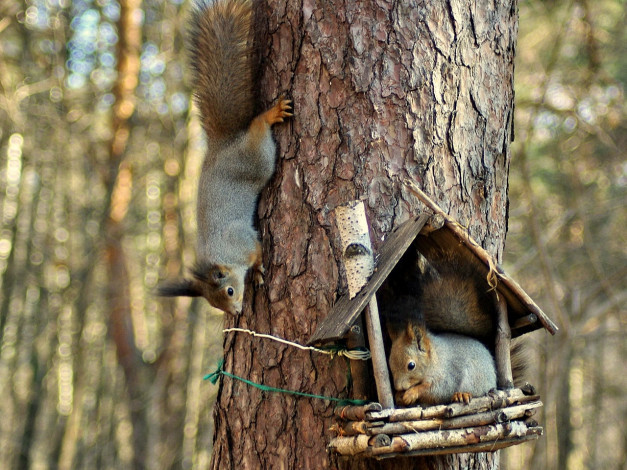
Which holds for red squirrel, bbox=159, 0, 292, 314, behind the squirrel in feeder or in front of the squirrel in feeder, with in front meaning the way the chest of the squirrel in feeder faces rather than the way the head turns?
in front

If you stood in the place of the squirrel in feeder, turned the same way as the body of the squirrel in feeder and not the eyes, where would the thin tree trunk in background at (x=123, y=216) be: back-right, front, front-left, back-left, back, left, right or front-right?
front-right

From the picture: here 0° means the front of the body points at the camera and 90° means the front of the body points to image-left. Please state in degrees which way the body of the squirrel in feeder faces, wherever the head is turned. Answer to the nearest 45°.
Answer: approximately 90°

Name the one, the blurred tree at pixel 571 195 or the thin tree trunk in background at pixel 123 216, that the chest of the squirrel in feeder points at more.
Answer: the thin tree trunk in background
